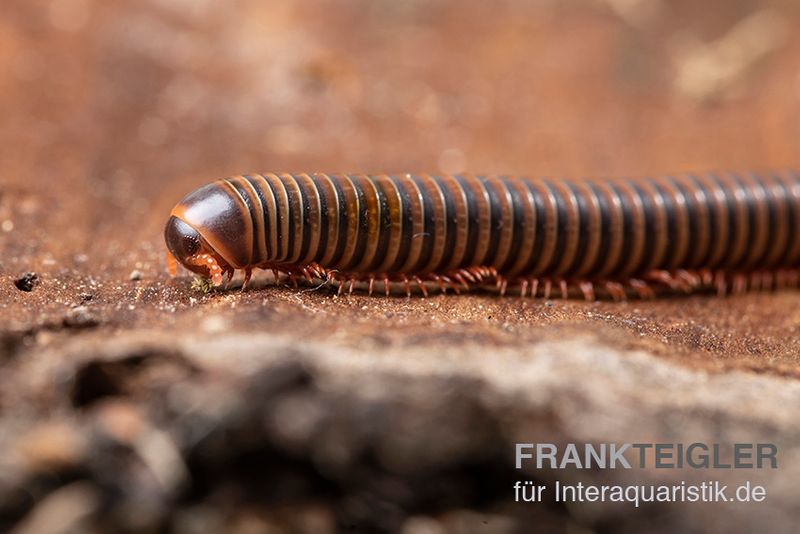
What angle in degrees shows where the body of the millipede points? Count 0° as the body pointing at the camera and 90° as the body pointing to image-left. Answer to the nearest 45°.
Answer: approximately 90°

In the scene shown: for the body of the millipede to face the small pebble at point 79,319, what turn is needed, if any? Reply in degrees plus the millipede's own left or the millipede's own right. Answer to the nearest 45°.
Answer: approximately 45° to the millipede's own left

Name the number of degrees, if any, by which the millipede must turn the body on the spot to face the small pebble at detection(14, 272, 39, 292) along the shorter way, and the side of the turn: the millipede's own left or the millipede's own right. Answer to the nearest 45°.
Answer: approximately 45° to the millipede's own left
